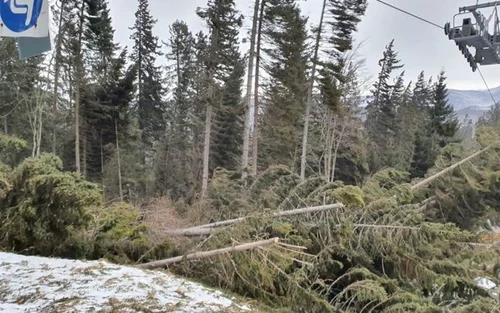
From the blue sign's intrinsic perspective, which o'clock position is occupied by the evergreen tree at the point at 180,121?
The evergreen tree is roughly at 7 o'clock from the blue sign.

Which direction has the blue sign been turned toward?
toward the camera

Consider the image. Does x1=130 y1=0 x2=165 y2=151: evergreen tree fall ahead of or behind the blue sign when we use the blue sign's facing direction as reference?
behind

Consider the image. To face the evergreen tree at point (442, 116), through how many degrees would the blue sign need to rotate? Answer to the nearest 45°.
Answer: approximately 135° to its left

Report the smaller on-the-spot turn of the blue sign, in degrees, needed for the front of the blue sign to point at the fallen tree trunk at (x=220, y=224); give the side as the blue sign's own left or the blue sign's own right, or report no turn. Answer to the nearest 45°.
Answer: approximately 135° to the blue sign's own left

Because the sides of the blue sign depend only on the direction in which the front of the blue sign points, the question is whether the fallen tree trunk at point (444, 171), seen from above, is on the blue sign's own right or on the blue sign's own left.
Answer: on the blue sign's own left

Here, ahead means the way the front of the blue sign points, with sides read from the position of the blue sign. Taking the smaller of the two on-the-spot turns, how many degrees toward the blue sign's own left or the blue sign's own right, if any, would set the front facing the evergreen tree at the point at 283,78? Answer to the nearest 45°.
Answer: approximately 135° to the blue sign's own left

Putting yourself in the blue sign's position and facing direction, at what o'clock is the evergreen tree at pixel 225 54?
The evergreen tree is roughly at 7 o'clock from the blue sign.

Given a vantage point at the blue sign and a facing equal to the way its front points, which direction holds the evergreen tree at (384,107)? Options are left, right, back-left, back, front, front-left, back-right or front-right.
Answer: back-left
